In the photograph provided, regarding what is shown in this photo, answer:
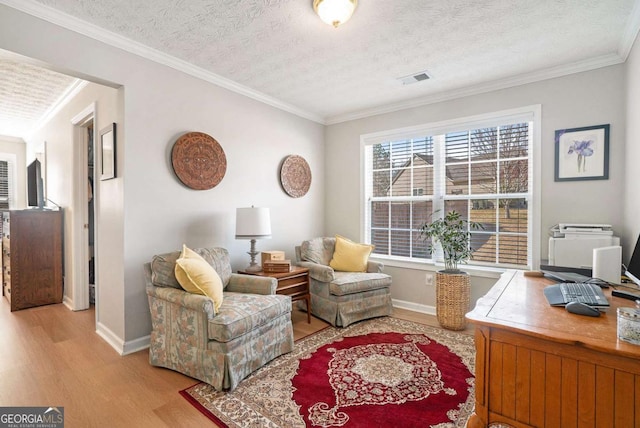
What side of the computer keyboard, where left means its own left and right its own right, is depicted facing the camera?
left

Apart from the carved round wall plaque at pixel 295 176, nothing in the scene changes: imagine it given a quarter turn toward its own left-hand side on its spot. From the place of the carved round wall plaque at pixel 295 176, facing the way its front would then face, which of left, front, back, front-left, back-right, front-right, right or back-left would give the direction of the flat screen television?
back-left

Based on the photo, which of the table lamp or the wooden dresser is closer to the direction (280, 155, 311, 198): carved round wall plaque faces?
the table lamp

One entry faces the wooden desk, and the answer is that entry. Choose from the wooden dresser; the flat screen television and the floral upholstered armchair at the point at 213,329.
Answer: the floral upholstered armchair

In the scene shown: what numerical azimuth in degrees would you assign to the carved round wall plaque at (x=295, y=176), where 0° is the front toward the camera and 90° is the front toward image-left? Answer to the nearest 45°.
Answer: approximately 315°
